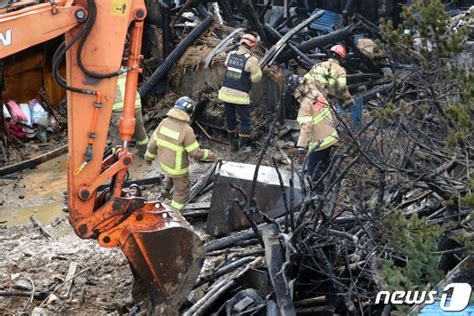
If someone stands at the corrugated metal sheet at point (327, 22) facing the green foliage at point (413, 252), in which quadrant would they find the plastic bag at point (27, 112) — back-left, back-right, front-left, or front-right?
front-right

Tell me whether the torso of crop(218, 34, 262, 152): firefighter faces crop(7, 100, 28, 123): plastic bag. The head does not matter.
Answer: no

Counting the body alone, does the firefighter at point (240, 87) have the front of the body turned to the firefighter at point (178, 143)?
no

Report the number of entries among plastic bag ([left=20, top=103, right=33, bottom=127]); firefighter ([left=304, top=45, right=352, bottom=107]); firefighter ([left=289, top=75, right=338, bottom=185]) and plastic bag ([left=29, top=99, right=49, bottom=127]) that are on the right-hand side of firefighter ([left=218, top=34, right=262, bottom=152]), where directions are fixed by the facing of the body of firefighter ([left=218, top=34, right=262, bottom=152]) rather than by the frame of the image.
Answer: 2

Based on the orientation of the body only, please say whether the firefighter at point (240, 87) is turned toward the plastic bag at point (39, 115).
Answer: no
